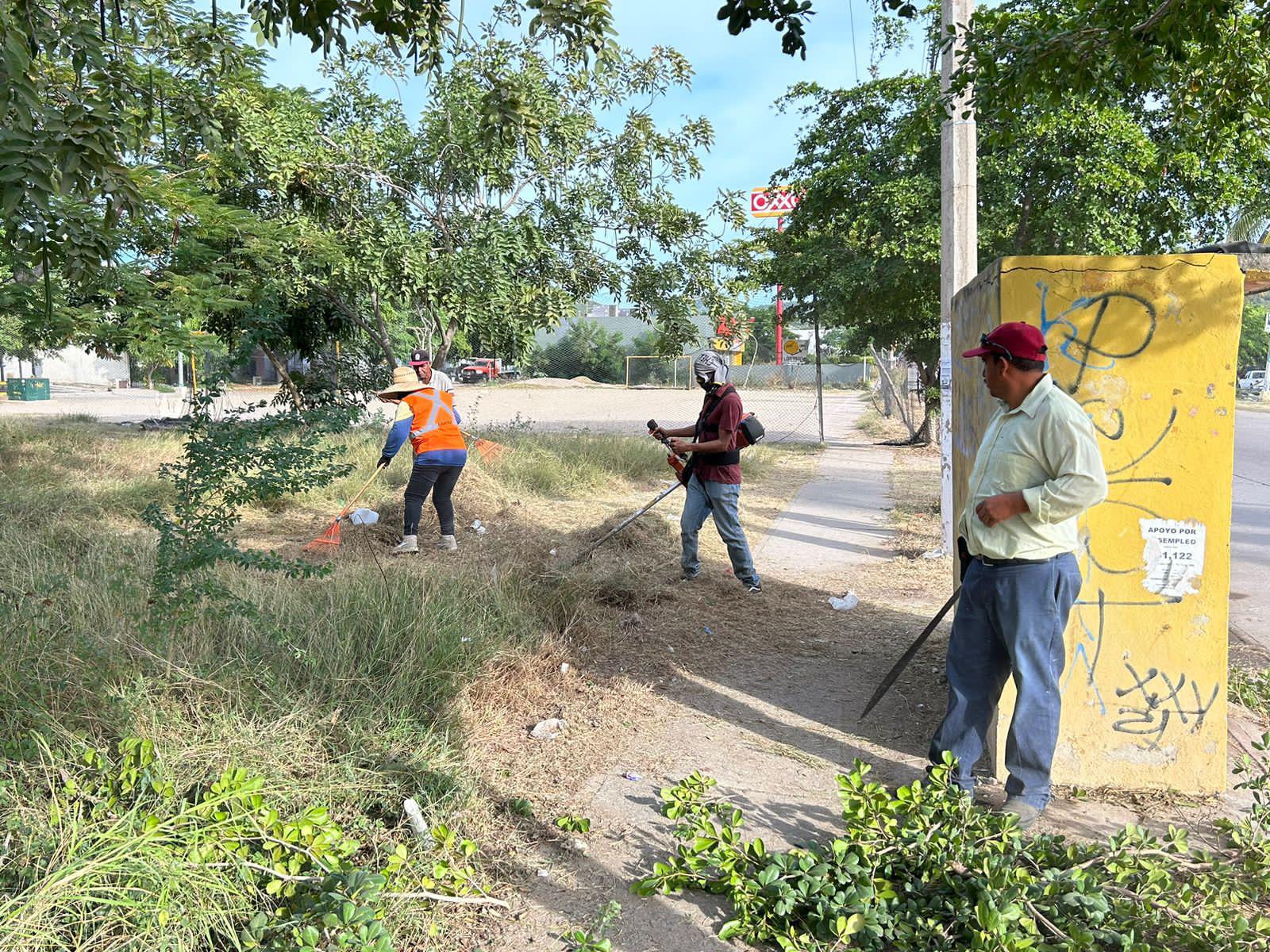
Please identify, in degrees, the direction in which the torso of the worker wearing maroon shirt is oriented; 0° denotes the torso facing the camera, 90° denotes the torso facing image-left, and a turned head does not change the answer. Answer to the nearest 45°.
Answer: approximately 90°

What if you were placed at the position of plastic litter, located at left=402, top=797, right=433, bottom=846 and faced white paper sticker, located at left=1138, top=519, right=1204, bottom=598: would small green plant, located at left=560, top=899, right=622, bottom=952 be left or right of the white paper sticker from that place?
right

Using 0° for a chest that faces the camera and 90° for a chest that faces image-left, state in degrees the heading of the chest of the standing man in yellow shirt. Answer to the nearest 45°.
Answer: approximately 45°

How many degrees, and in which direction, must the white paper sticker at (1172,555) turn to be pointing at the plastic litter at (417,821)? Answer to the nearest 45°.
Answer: approximately 45° to its right

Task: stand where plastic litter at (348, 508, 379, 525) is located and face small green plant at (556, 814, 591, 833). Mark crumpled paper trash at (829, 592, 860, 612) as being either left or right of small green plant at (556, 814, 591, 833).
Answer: left

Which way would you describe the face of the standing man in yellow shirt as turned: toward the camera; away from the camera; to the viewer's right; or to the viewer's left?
to the viewer's left

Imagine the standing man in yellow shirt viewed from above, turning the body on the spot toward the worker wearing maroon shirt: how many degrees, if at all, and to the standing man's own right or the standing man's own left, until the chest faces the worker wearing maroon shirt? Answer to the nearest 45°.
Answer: approximately 90° to the standing man's own right

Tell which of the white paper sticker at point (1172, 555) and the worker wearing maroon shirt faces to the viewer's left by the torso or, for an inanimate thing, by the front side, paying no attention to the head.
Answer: the worker wearing maroon shirt

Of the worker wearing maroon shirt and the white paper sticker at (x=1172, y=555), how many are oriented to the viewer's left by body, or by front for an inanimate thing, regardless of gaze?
1

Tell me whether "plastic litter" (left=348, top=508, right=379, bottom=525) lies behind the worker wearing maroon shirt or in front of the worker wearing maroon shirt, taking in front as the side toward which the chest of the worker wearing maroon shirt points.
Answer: in front
